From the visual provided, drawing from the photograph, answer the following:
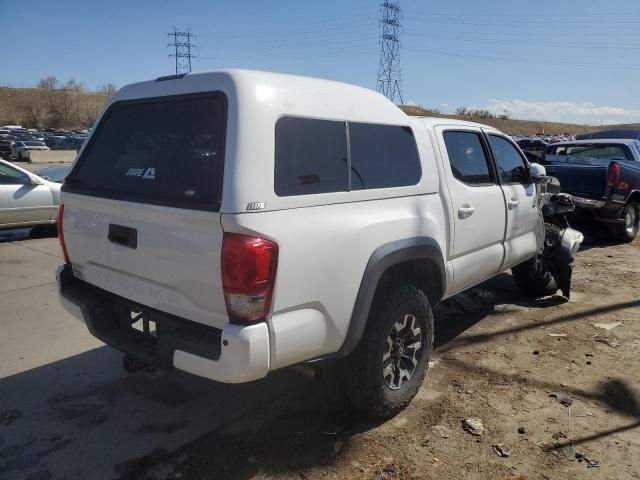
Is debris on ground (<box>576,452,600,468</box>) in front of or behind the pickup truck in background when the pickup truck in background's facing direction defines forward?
behind

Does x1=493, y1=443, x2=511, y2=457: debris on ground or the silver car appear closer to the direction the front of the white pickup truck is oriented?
the debris on ground

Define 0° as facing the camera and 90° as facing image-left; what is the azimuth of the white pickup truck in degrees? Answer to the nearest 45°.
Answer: approximately 225°

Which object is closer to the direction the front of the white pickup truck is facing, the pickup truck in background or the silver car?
the pickup truck in background

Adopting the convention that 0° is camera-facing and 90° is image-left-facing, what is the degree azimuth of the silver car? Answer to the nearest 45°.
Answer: approximately 270°

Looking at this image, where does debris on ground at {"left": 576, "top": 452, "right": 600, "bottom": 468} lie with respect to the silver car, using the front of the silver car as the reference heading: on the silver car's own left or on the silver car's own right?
on the silver car's own right
